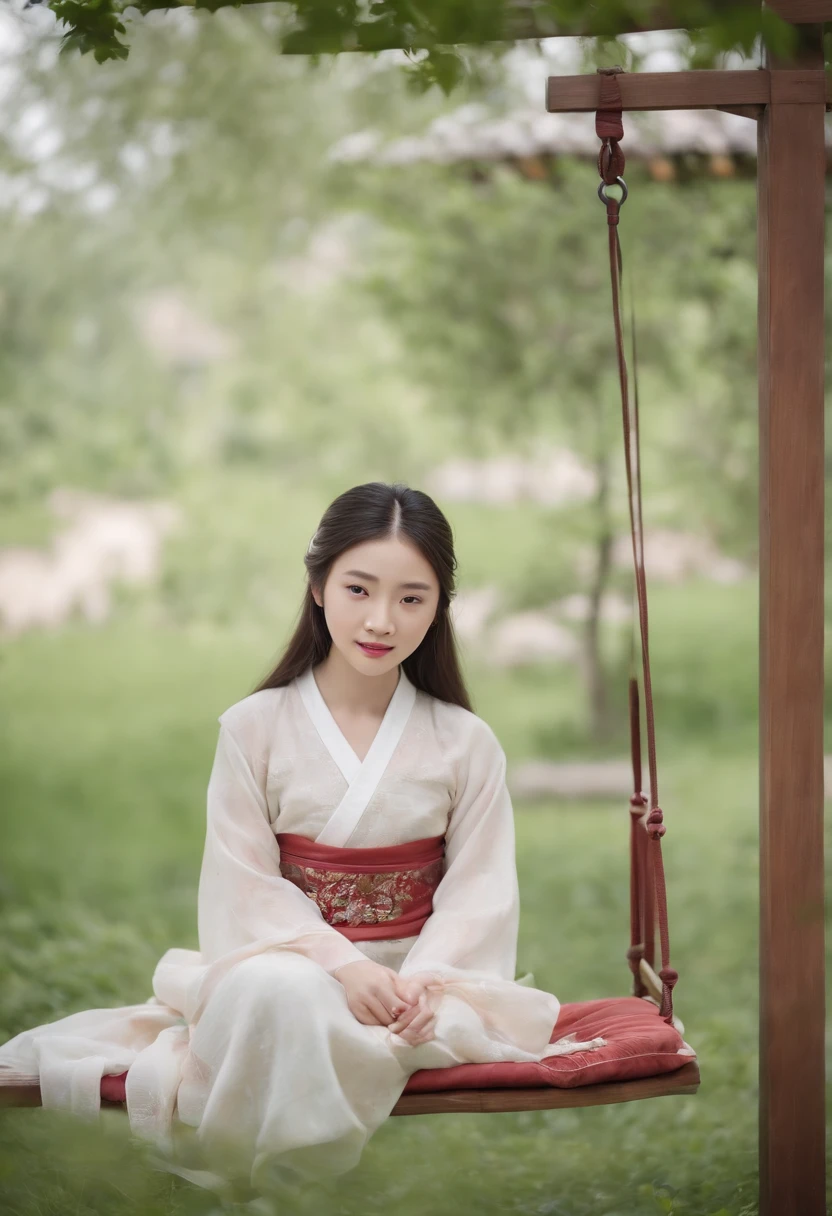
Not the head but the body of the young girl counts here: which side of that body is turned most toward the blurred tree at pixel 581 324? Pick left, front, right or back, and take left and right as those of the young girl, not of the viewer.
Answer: back

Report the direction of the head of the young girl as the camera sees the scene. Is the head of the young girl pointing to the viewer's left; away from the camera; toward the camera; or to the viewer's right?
toward the camera

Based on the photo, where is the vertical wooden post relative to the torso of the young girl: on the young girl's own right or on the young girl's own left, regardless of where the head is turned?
on the young girl's own left

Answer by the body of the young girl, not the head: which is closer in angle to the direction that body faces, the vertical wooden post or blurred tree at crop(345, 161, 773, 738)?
the vertical wooden post

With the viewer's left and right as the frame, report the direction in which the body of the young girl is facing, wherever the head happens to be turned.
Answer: facing the viewer
